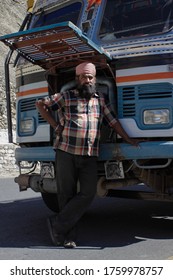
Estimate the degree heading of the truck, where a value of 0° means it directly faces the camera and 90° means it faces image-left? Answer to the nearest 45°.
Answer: approximately 45°
